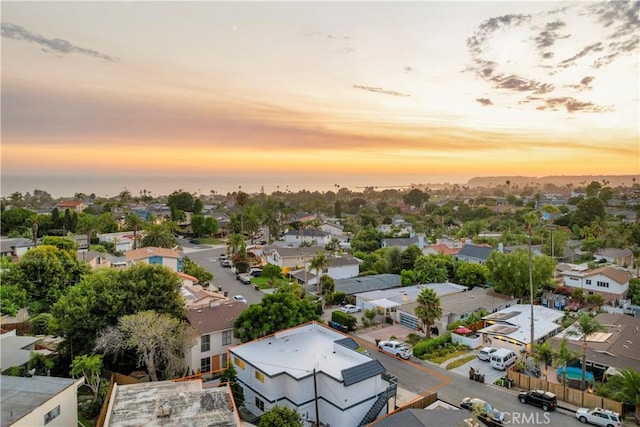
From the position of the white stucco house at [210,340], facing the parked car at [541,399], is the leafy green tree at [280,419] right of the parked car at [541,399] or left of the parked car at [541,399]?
right

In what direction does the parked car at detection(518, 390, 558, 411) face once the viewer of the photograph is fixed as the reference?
facing away from the viewer and to the left of the viewer

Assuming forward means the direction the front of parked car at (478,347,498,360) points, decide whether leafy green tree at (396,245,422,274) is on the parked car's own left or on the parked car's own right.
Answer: on the parked car's own right

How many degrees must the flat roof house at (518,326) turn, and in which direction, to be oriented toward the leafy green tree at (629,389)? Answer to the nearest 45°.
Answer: approximately 90° to its left

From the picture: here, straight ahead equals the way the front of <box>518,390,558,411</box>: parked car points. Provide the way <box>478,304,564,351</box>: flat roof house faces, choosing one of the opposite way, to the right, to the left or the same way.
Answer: to the left

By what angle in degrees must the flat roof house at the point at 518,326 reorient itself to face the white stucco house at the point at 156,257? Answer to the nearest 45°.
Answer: approximately 45° to its right

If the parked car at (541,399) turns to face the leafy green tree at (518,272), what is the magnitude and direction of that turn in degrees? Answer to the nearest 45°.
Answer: approximately 45° to its right

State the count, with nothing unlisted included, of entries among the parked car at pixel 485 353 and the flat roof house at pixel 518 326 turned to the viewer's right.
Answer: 0

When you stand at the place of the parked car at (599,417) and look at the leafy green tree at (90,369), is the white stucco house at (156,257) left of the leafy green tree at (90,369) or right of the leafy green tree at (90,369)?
right

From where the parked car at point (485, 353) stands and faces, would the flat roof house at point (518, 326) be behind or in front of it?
behind

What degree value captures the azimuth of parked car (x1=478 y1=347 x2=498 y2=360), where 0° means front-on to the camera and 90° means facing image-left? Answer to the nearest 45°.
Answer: approximately 45°

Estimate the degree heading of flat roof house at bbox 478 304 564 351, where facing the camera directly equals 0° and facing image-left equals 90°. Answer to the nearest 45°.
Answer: approximately 45°
